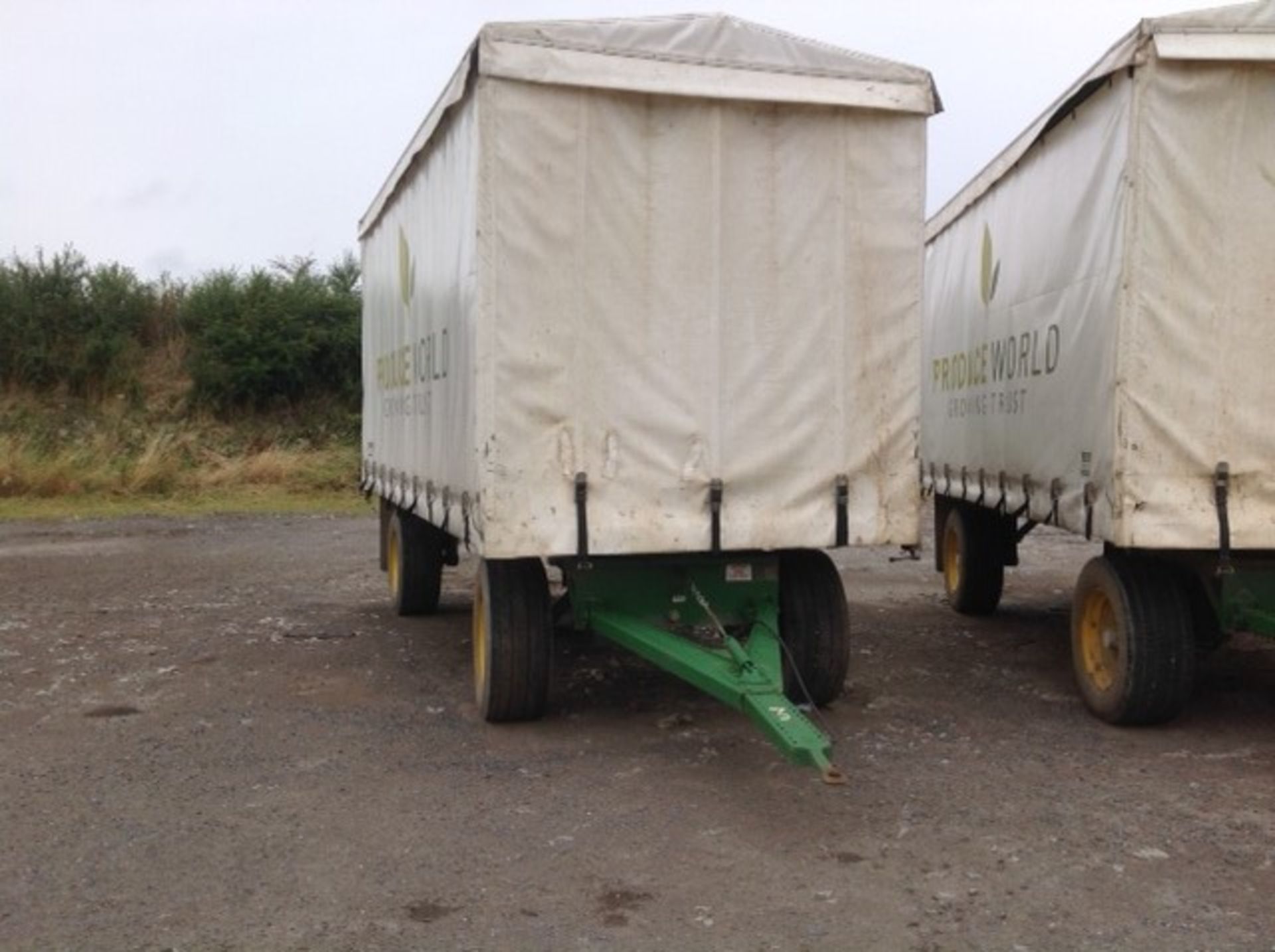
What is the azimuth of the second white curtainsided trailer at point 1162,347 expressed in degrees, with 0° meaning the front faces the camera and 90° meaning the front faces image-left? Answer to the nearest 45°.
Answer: approximately 315°

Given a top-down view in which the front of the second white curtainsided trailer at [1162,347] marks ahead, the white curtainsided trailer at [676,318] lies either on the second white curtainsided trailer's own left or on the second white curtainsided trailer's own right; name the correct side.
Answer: on the second white curtainsided trailer's own right
